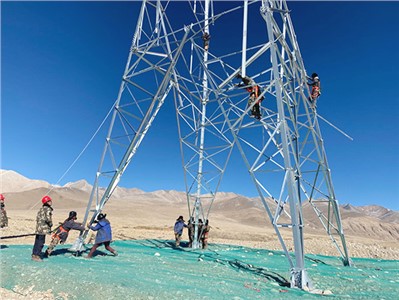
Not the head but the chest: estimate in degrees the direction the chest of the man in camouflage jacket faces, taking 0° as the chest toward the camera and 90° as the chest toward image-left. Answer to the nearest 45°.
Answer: approximately 270°

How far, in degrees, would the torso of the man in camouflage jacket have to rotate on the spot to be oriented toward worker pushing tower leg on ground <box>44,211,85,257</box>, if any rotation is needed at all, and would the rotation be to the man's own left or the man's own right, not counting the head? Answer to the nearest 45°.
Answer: approximately 45° to the man's own left

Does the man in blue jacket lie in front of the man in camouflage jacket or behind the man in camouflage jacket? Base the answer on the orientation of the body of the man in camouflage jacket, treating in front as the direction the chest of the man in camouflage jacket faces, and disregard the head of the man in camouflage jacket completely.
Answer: in front
